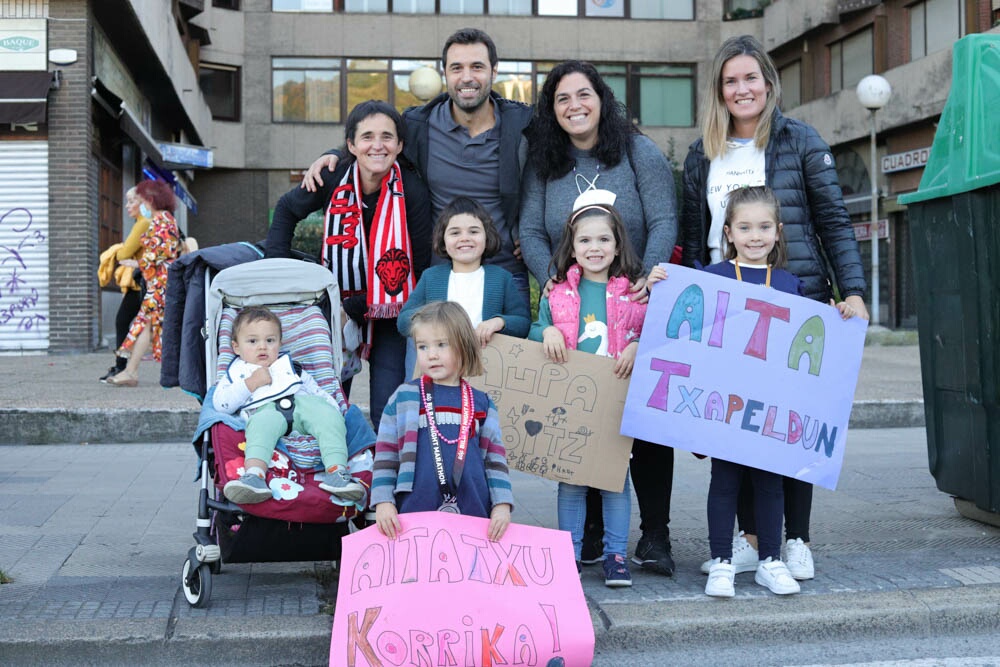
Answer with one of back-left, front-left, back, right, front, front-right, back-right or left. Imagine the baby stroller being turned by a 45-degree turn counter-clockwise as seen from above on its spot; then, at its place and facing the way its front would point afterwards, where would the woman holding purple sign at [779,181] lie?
front-left

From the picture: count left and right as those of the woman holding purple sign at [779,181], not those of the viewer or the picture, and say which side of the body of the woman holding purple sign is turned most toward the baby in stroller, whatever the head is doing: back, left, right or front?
right
